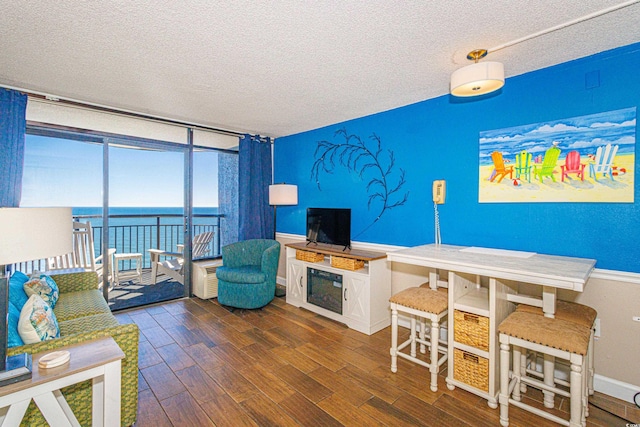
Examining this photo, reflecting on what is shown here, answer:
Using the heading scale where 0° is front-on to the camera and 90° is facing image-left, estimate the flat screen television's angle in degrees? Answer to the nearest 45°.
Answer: approximately 45°

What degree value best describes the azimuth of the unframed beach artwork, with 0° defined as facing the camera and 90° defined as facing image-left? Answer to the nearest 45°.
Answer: approximately 45°

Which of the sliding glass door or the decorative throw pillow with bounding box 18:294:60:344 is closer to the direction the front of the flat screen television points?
the decorative throw pillow

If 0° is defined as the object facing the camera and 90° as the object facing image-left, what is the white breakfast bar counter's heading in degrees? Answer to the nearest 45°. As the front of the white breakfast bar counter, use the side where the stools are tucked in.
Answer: approximately 45°

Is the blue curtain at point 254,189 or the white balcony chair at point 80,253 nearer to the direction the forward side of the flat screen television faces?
the white balcony chair

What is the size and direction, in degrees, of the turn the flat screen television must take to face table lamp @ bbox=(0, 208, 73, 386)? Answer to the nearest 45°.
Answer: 0° — it already faces it
